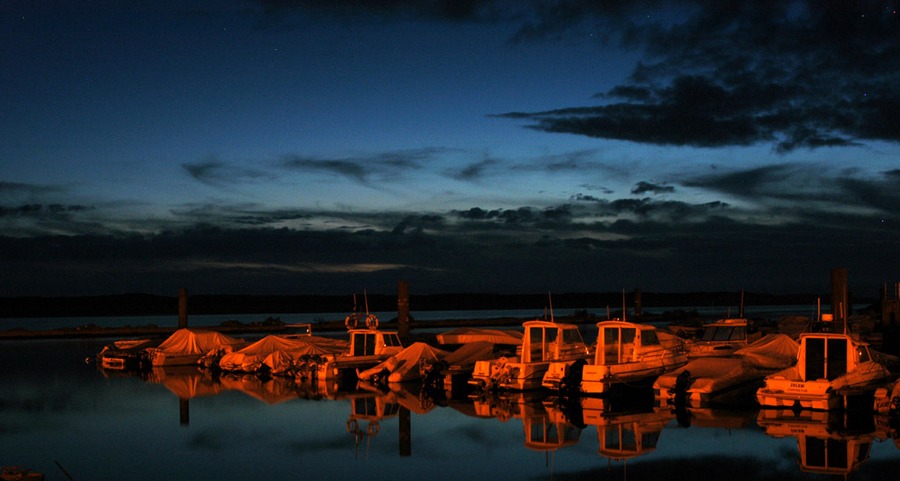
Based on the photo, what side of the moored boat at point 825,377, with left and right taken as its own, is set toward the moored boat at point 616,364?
left

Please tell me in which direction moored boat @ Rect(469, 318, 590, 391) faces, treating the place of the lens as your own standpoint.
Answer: facing away from the viewer and to the right of the viewer

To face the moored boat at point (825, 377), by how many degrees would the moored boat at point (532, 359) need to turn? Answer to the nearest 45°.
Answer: approximately 90° to its right

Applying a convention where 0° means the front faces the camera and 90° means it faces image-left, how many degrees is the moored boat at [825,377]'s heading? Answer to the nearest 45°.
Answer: approximately 225°

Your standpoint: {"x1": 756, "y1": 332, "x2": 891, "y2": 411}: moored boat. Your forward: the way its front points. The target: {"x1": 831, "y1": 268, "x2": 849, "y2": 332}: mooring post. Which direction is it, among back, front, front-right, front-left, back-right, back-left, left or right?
front-left

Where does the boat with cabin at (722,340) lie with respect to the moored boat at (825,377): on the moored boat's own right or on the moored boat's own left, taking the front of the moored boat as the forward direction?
on the moored boat's own left

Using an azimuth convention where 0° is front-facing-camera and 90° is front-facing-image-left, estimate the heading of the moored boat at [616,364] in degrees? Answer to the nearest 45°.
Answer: approximately 225°

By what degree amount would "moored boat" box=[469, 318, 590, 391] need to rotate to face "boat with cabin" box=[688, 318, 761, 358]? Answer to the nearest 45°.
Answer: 0° — it already faces it

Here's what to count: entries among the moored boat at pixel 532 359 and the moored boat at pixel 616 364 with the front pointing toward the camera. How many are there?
0
